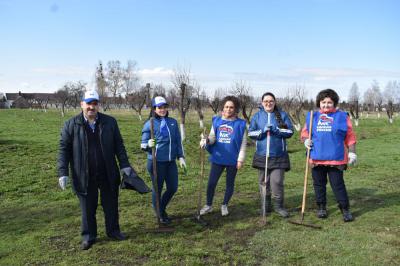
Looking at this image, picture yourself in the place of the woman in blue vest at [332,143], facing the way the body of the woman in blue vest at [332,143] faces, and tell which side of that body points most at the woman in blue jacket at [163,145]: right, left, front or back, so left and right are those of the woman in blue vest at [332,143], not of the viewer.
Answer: right

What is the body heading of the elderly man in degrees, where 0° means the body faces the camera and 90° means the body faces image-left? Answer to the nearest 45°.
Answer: approximately 0°

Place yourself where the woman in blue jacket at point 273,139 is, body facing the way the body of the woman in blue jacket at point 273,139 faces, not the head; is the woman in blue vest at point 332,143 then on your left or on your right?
on your left

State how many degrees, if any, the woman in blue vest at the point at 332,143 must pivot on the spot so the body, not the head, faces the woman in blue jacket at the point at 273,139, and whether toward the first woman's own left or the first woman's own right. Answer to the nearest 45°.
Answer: approximately 90° to the first woman's own right

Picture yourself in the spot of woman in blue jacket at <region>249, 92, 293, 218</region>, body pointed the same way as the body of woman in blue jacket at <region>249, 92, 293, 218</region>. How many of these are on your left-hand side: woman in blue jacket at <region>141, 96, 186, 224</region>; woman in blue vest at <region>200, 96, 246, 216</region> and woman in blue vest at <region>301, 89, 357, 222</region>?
1

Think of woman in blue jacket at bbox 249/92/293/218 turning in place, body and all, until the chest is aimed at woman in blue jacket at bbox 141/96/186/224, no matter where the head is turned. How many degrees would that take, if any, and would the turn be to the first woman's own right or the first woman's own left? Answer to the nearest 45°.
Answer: approximately 90° to the first woman's own right

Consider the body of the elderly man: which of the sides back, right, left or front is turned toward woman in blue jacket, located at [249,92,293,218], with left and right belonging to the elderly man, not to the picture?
left

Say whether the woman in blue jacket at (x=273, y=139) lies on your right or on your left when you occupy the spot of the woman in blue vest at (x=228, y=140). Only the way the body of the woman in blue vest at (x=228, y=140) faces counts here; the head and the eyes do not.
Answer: on your left
